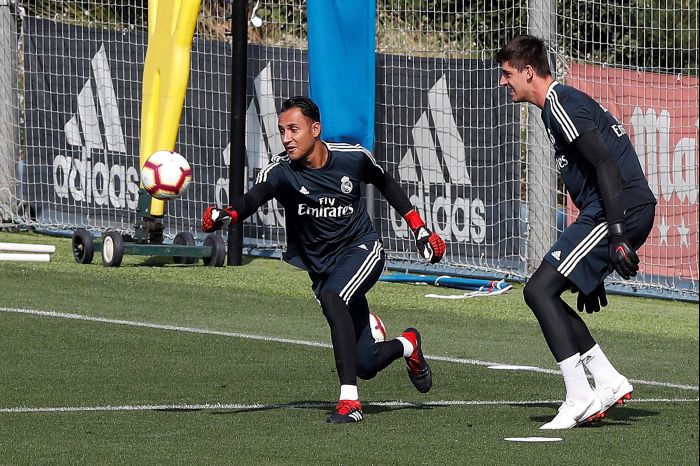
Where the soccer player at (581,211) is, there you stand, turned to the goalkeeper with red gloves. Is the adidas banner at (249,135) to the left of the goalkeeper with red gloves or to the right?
right

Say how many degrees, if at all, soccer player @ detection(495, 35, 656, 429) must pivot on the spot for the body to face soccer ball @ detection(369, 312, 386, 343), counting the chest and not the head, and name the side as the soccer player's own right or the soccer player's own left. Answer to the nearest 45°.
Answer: approximately 45° to the soccer player's own right

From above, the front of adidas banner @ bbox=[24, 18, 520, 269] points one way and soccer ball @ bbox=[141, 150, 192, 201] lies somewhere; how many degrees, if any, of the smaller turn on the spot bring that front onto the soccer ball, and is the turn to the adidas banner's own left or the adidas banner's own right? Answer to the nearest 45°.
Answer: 0° — it already faces it

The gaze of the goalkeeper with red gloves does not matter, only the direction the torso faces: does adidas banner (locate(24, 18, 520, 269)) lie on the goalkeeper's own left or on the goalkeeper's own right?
on the goalkeeper's own right

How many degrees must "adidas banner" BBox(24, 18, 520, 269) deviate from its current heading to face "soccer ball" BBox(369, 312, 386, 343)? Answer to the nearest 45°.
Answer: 0° — it already faces it

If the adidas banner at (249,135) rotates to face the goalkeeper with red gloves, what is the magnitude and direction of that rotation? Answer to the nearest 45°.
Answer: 0° — it already faces them

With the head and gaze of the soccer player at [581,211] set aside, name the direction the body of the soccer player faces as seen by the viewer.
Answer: to the viewer's left

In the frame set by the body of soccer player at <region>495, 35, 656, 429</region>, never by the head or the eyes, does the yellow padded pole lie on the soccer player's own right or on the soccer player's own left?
on the soccer player's own right

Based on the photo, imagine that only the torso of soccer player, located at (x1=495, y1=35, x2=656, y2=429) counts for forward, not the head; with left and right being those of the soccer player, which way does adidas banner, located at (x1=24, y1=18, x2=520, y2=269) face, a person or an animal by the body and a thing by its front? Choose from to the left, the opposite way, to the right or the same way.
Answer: to the left

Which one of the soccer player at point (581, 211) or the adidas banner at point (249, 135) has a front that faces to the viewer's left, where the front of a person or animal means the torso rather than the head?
the soccer player

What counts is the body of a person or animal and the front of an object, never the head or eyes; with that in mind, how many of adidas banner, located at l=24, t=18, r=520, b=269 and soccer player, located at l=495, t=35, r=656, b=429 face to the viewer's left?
1

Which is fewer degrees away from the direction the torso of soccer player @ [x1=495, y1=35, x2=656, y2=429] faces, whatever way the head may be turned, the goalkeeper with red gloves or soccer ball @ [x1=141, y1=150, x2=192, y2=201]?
the goalkeeper with red gloves
